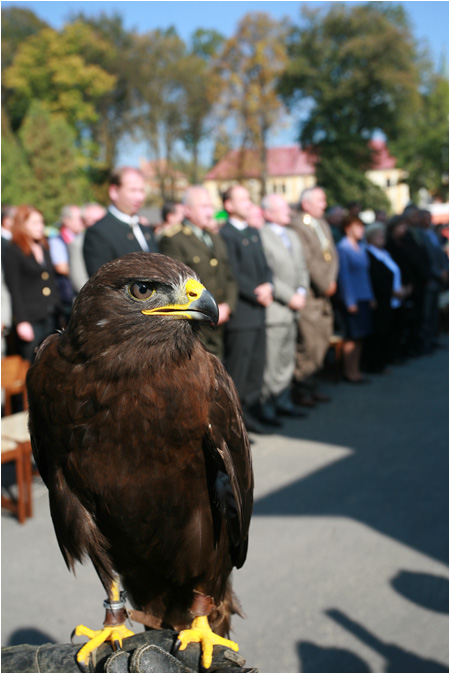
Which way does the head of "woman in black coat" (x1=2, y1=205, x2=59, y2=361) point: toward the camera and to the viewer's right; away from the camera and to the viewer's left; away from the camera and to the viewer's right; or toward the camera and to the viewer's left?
toward the camera and to the viewer's right

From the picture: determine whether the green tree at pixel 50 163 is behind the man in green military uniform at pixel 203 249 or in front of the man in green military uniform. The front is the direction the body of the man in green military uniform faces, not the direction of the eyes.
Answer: behind

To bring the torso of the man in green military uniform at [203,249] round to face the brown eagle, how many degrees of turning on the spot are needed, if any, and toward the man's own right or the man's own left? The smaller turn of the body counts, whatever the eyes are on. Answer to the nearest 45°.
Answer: approximately 45° to the man's own right

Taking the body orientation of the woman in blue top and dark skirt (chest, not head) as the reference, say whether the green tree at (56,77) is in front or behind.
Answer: behind

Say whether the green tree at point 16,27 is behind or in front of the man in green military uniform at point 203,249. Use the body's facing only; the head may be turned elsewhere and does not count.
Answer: behind

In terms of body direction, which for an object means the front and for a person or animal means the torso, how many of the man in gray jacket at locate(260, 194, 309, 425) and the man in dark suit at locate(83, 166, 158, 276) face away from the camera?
0

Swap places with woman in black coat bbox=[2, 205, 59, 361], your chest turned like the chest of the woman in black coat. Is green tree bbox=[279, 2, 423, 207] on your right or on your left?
on your left

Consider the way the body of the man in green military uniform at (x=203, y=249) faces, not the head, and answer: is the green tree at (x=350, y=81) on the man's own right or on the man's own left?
on the man's own left

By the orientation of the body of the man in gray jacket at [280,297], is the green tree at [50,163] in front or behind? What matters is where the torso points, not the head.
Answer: behind
